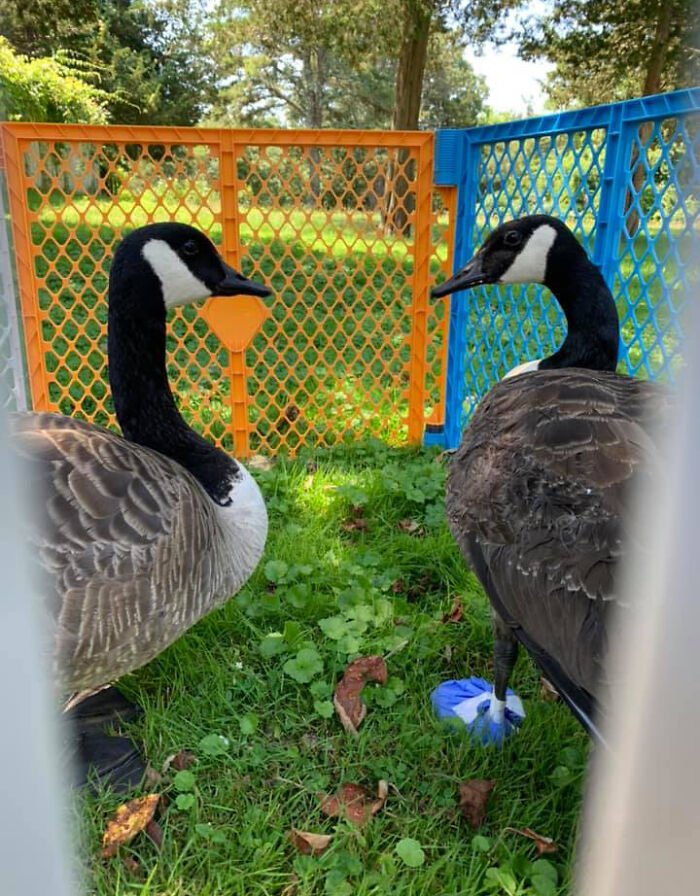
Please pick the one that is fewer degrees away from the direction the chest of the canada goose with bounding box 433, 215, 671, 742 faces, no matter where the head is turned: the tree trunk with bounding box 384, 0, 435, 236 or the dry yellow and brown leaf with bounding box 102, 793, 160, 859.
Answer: the tree trunk

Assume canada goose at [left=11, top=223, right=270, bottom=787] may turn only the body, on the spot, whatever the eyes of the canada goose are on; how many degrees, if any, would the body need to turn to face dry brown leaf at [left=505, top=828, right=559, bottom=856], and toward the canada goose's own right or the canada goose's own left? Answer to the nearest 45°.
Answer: approximately 45° to the canada goose's own right

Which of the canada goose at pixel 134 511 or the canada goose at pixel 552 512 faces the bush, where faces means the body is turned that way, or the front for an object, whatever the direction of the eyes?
the canada goose at pixel 552 512

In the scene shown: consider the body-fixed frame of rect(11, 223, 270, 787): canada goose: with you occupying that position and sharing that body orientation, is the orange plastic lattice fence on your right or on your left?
on your left

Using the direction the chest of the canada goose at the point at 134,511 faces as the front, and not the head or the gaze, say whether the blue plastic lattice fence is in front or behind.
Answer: in front

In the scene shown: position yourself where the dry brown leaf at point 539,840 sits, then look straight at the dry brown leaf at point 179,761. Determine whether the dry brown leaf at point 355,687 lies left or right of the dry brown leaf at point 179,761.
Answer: right

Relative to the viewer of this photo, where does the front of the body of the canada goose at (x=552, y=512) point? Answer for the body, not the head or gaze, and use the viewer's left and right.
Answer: facing away from the viewer and to the left of the viewer

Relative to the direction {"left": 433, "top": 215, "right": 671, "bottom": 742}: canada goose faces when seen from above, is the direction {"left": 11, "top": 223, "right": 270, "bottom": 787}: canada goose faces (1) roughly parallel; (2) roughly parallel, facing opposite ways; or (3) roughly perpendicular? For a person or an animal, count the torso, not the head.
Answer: roughly perpendicular

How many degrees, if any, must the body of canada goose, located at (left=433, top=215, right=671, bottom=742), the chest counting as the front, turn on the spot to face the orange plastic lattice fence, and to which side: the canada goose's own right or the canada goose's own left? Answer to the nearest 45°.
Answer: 0° — it already faces it

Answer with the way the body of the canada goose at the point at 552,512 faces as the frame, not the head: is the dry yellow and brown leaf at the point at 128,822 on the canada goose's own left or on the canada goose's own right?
on the canada goose's own left

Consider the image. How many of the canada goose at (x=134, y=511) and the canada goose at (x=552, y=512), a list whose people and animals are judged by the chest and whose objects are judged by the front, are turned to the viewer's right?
1
